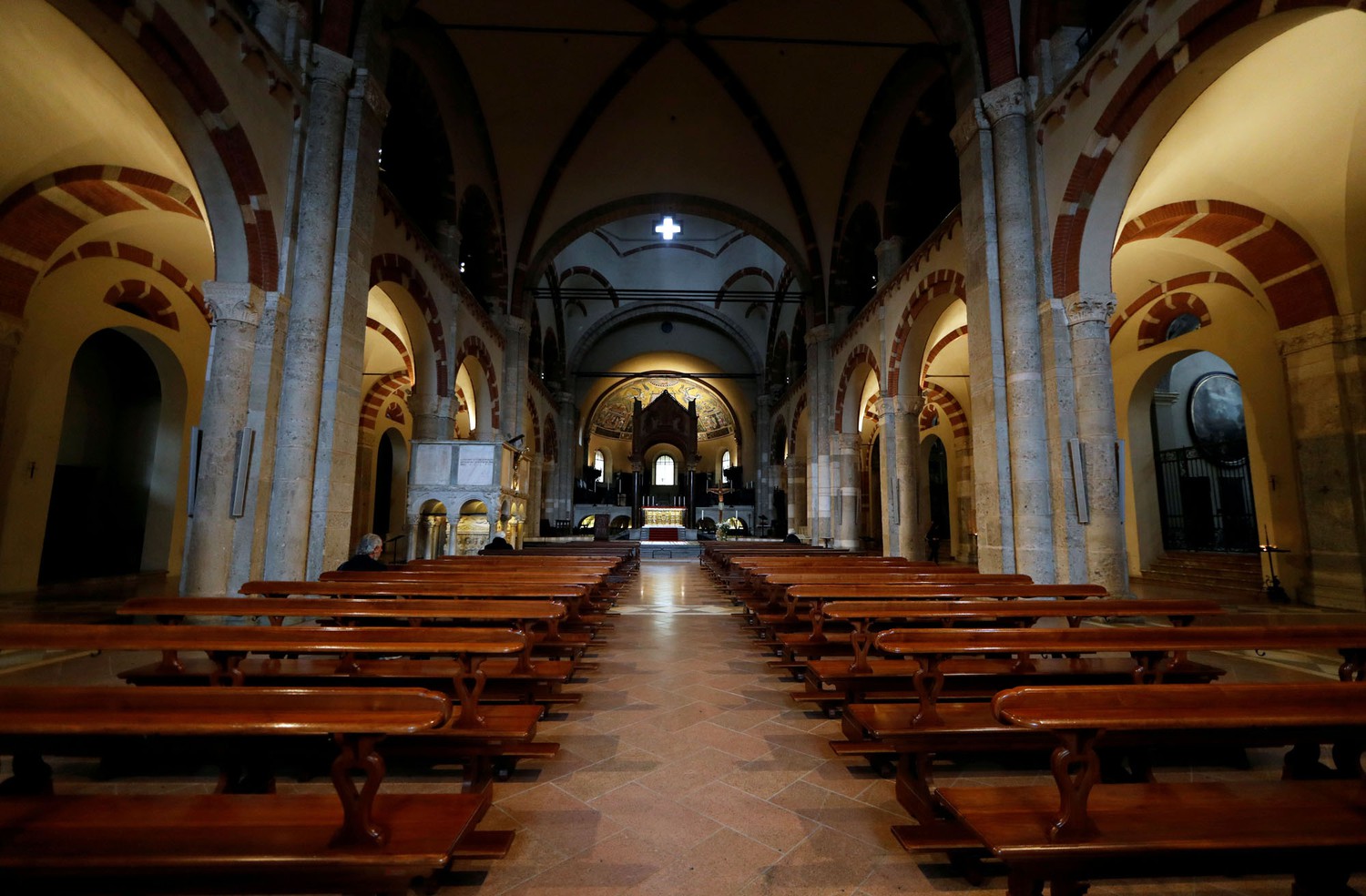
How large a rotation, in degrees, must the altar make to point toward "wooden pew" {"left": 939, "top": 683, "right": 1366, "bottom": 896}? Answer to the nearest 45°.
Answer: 0° — it already faces it

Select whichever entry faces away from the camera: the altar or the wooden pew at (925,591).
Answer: the wooden pew

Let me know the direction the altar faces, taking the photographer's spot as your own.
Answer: facing the viewer

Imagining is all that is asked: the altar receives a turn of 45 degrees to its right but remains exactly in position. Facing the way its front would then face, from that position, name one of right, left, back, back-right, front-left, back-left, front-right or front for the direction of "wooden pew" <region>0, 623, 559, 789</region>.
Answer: front-left

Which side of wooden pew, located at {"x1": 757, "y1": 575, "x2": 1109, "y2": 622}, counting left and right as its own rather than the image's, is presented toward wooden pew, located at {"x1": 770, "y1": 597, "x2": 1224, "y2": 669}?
back

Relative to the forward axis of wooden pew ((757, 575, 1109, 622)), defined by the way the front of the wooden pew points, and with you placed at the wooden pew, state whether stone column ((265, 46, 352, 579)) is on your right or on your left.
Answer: on your left

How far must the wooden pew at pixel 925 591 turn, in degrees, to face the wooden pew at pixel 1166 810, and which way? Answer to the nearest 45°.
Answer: approximately 180°

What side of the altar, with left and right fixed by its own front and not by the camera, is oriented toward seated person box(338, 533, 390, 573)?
front

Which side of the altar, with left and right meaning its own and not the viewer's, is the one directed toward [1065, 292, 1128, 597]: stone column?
front

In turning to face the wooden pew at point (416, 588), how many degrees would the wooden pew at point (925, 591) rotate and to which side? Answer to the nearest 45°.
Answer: approximately 135° to its left

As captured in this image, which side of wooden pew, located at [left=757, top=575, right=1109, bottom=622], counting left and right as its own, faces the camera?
back

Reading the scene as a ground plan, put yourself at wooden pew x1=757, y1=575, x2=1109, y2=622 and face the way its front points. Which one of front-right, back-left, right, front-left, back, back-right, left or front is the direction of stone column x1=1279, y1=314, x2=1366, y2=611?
front-right

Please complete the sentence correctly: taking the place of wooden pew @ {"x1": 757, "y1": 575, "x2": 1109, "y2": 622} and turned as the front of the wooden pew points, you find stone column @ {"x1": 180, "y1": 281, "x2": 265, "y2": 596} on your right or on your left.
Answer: on your left

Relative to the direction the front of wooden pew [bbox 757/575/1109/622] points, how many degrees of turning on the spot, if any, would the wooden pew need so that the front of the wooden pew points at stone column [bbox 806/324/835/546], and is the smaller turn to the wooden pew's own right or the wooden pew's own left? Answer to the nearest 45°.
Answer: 0° — it already faces it

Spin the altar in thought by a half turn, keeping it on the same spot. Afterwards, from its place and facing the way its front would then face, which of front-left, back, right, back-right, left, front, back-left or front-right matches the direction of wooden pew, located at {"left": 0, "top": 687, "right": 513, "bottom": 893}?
back

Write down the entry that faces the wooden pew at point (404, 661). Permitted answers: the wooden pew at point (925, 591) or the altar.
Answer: the altar

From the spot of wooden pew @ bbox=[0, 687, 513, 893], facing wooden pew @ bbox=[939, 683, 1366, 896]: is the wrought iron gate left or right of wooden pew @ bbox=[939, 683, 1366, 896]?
left

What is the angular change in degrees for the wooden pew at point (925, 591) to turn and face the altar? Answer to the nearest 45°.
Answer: approximately 45° to its left

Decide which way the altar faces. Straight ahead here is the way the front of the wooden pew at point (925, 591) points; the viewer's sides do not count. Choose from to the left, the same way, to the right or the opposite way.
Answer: the opposite way
